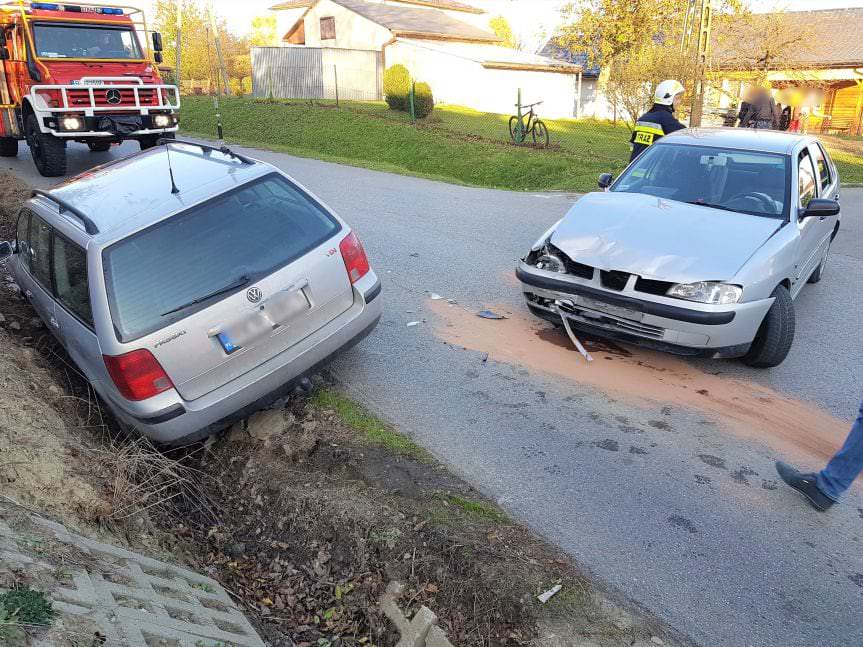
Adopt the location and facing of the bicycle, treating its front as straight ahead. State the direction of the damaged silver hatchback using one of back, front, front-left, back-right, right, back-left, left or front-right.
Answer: front-right

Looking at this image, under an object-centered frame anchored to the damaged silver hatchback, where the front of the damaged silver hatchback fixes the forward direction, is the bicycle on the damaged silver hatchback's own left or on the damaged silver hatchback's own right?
on the damaged silver hatchback's own right

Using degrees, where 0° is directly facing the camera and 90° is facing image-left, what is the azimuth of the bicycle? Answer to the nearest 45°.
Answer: approximately 315°

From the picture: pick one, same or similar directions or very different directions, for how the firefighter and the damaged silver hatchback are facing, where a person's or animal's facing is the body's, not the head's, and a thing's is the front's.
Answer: very different directions

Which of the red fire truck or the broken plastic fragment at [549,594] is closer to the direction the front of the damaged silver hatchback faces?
the broken plastic fragment

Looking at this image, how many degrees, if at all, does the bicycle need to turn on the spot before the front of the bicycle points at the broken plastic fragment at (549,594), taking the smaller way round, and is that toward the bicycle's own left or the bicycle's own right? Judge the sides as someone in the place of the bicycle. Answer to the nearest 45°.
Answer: approximately 45° to the bicycle's own right

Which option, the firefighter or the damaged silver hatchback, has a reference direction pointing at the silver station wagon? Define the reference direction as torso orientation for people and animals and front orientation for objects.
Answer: the damaged silver hatchback

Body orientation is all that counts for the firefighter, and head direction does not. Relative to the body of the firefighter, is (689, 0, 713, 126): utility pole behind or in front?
in front

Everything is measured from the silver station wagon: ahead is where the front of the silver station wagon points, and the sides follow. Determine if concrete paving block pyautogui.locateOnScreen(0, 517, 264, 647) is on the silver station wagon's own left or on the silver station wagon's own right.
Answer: on the silver station wagon's own left

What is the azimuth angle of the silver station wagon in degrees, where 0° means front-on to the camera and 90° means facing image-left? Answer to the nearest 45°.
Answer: approximately 135°

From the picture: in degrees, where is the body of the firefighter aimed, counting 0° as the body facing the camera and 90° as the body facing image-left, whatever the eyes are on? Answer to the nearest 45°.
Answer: approximately 225°
